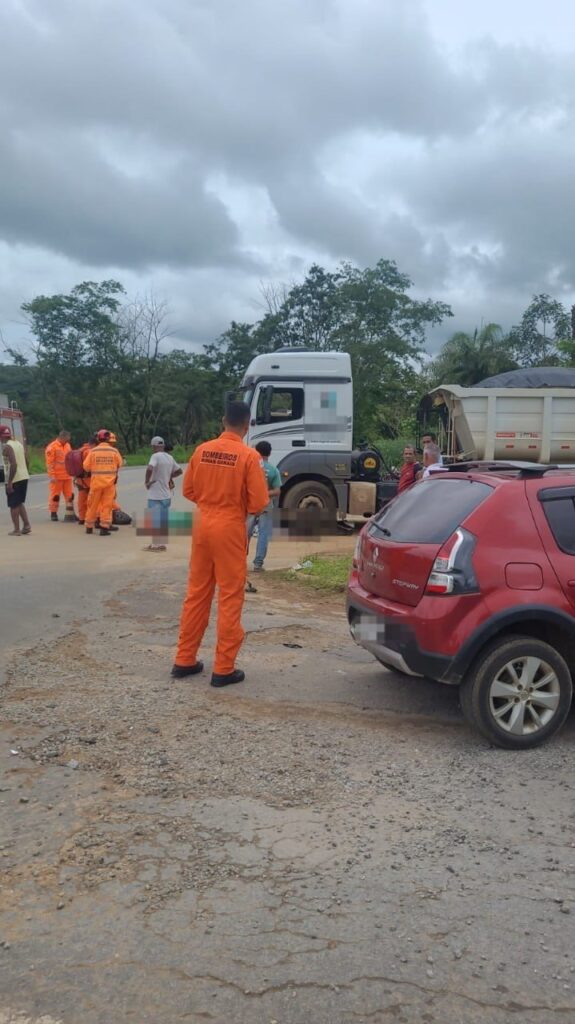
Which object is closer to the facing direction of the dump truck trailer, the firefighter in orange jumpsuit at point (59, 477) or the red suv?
the firefighter in orange jumpsuit

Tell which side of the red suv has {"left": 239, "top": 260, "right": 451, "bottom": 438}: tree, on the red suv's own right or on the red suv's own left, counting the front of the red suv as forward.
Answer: on the red suv's own left

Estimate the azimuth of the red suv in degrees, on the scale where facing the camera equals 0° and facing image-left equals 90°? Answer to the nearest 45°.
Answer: approximately 225°

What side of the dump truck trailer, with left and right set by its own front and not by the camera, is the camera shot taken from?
left

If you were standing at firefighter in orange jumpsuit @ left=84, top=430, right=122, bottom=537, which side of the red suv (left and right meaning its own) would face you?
left

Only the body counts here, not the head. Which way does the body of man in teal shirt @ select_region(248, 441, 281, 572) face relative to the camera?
away from the camera

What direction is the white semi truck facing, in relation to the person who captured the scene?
facing to the left of the viewer

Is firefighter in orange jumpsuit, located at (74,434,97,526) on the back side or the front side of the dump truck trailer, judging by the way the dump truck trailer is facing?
on the front side
